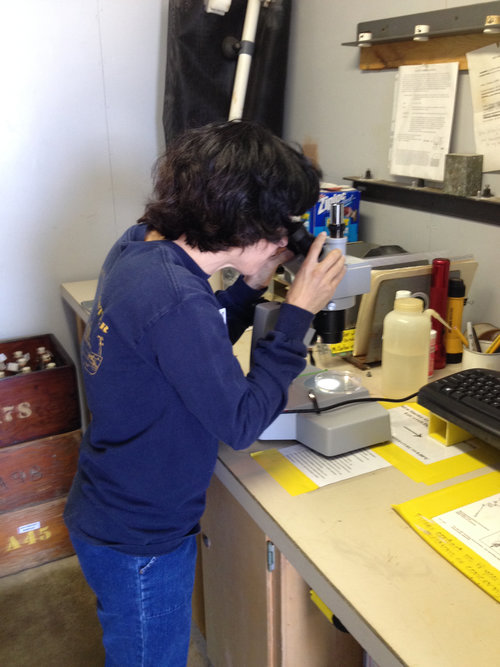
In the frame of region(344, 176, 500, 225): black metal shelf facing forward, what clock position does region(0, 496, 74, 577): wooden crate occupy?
The wooden crate is roughly at 1 o'clock from the black metal shelf.

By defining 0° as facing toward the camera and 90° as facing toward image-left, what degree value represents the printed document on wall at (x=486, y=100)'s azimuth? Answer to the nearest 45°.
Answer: approximately 45°

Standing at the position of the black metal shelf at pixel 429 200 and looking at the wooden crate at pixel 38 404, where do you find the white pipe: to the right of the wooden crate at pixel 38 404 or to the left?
right

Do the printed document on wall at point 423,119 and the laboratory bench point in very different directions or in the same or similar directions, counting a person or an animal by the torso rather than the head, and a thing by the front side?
same or similar directions

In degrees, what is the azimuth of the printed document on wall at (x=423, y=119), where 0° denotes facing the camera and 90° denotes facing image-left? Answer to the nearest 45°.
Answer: approximately 45°

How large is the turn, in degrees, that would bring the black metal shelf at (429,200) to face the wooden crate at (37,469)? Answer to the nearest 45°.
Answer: approximately 45° to its right

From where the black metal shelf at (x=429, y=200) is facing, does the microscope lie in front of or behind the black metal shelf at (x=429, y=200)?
in front

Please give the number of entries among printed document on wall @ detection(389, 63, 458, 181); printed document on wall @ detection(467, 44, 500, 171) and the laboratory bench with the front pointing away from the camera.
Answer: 0

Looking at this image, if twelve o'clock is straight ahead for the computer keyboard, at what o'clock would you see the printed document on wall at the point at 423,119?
The printed document on wall is roughly at 4 o'clock from the computer keyboard.

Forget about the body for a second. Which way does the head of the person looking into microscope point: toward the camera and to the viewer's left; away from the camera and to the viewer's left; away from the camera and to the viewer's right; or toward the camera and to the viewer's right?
away from the camera and to the viewer's right

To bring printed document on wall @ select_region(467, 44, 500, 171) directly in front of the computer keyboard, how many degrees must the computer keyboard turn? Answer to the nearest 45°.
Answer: approximately 135° to its right

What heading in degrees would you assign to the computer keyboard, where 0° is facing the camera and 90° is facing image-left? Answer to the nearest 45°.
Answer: approximately 45°

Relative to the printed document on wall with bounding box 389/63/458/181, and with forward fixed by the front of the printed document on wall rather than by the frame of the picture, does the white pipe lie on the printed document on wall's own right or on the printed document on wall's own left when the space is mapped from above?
on the printed document on wall's own right
